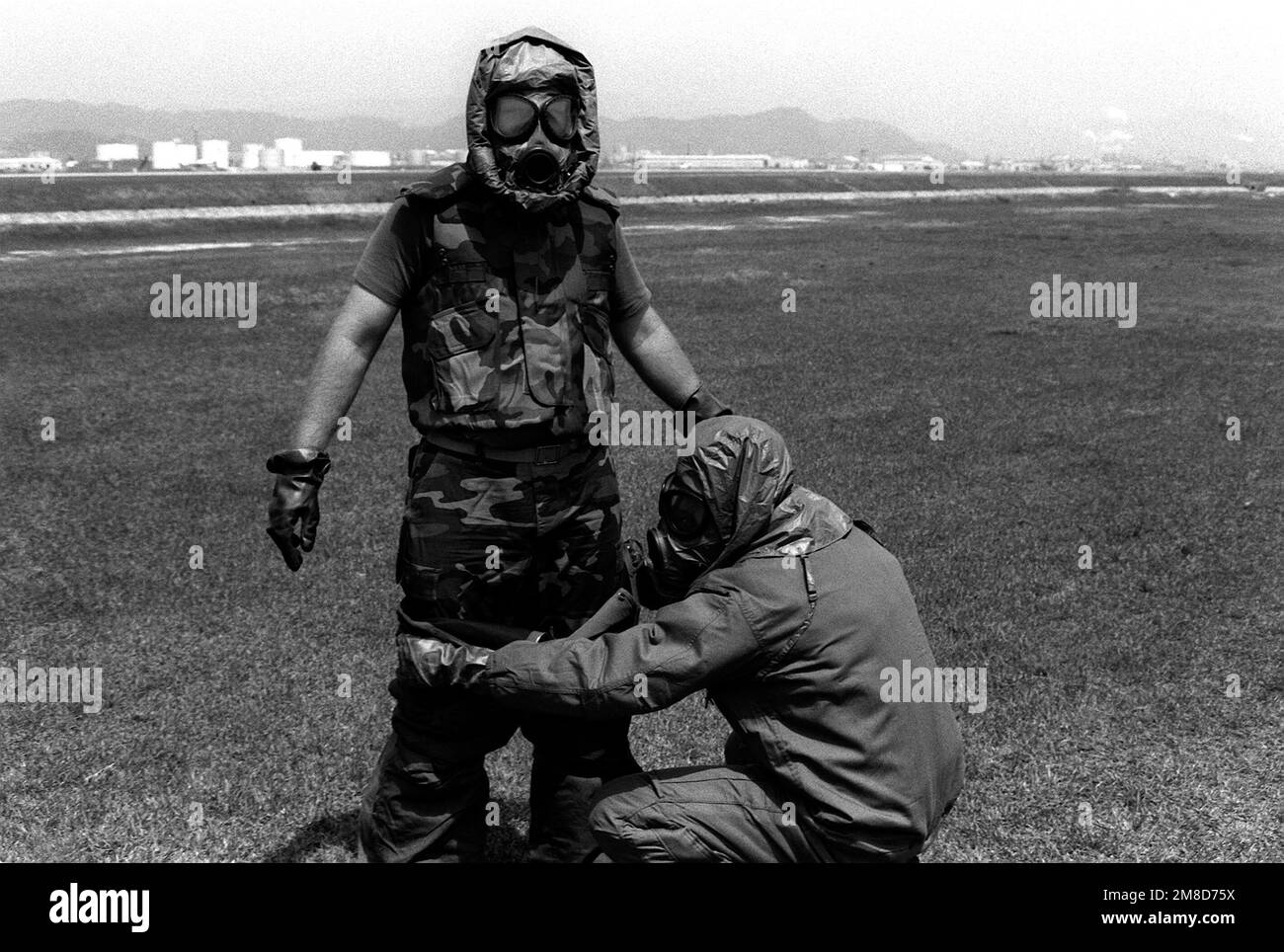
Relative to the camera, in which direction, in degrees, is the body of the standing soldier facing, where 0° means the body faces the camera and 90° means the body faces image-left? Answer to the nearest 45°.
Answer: approximately 0°

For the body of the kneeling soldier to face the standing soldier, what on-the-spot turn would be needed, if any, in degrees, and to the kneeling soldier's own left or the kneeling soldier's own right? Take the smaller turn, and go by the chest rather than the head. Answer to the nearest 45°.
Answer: approximately 45° to the kneeling soldier's own right

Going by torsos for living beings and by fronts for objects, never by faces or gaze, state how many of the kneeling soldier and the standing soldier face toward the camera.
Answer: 1

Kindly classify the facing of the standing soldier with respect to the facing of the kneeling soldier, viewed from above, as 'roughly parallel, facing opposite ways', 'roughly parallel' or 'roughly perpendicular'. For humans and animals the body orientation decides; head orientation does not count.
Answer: roughly perpendicular

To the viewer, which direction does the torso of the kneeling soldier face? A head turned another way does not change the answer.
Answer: to the viewer's left

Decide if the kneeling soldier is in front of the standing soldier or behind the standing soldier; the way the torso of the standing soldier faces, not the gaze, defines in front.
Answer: in front
